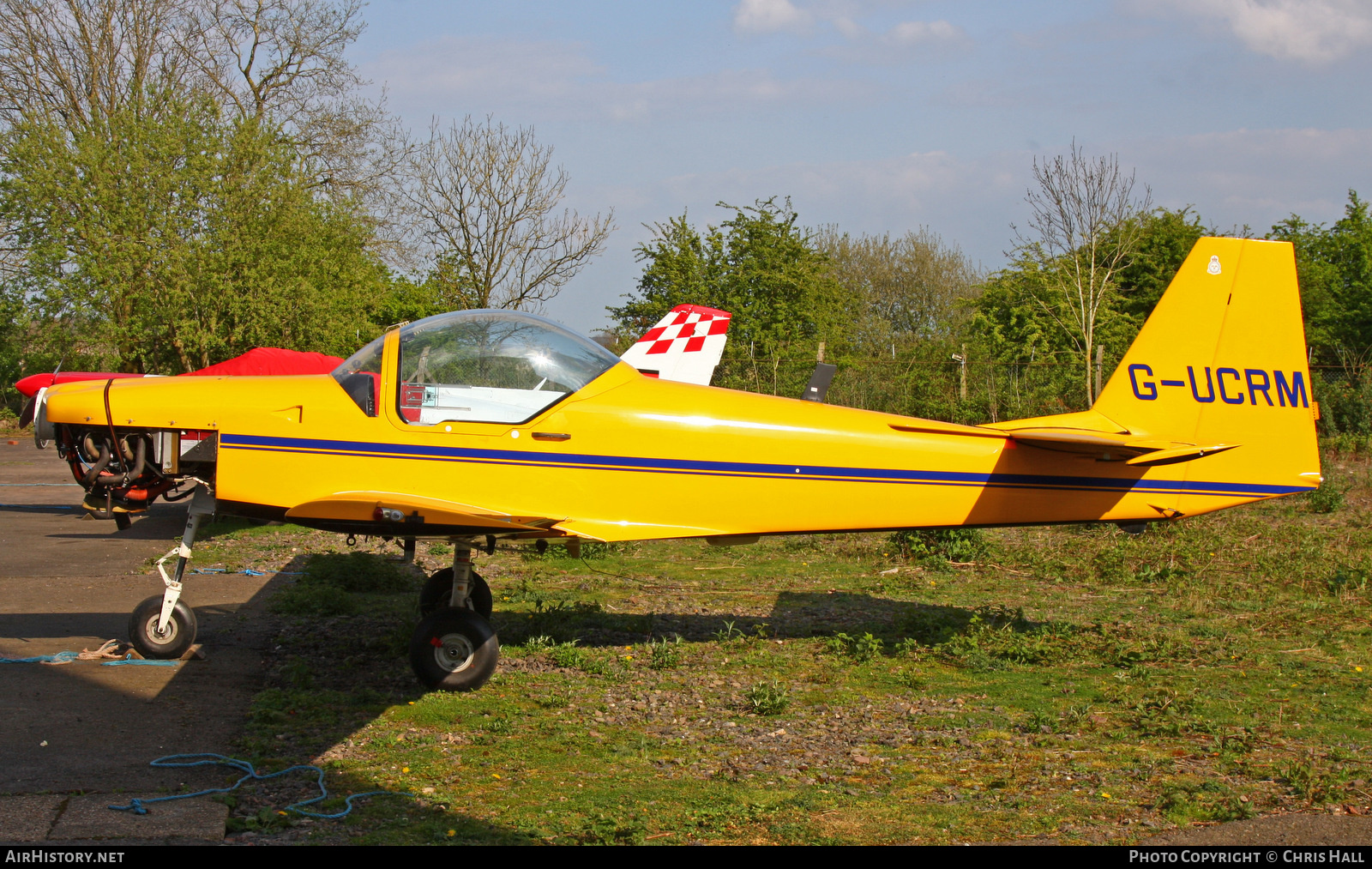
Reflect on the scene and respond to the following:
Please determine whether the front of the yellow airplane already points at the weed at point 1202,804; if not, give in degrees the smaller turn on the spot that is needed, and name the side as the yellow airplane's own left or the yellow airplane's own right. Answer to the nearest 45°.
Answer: approximately 135° to the yellow airplane's own left

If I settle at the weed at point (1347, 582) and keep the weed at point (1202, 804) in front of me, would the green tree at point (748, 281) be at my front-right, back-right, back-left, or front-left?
back-right

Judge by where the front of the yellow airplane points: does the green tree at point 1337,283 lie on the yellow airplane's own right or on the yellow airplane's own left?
on the yellow airplane's own right

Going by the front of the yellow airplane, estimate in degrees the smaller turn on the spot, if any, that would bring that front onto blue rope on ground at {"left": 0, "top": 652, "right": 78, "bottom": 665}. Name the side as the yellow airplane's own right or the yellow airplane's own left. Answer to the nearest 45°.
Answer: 0° — it already faces it

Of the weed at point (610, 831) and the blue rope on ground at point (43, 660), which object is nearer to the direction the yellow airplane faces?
the blue rope on ground

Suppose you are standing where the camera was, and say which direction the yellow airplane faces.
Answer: facing to the left of the viewer

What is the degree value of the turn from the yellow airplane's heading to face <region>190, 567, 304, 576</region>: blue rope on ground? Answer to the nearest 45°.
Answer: approximately 45° to its right

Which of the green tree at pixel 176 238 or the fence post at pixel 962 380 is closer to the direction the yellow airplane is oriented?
the green tree

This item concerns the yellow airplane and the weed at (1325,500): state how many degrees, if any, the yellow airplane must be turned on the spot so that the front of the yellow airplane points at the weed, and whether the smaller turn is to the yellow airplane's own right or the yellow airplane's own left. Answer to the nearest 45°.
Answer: approximately 135° to the yellow airplane's own right

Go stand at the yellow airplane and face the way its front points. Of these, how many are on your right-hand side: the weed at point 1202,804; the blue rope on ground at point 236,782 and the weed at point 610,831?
0

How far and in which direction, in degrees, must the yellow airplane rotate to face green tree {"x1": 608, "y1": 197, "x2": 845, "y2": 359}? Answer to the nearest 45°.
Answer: approximately 90° to its right

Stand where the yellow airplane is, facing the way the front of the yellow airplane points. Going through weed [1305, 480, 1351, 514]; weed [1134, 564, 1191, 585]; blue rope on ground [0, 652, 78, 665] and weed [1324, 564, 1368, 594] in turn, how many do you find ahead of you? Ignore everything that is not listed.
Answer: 1

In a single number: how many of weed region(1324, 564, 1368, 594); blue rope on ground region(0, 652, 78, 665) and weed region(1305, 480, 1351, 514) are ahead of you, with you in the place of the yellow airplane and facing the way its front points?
1

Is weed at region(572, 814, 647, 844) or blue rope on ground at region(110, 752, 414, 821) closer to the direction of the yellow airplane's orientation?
the blue rope on ground

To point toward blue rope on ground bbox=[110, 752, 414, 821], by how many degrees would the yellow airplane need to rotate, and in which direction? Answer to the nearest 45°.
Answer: approximately 45° to its left

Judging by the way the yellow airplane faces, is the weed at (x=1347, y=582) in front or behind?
behind
